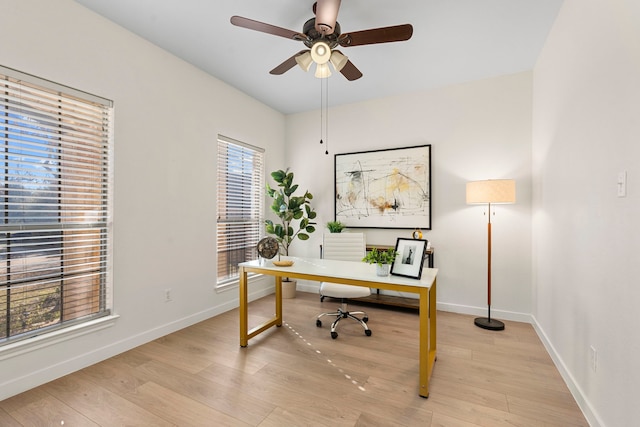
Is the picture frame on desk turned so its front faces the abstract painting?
no

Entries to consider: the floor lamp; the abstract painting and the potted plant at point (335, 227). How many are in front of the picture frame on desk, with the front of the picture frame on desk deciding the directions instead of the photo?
0

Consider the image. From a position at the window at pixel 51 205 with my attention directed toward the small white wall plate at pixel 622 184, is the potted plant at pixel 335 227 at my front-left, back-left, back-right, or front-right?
front-left

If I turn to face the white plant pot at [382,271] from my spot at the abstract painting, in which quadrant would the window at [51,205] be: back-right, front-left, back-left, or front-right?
front-right

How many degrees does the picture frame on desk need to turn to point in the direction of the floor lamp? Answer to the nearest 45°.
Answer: approximately 135° to its left

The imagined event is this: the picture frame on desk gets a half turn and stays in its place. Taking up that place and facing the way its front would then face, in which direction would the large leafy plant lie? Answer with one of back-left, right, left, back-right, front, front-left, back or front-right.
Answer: front-left

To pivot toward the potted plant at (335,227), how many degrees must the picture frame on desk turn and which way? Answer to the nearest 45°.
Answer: approximately 135° to its right

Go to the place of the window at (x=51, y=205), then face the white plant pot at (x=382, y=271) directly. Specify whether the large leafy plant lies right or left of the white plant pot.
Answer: left

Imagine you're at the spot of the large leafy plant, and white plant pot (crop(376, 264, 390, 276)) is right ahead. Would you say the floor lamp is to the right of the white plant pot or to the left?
left

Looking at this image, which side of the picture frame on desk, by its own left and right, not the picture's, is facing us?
front

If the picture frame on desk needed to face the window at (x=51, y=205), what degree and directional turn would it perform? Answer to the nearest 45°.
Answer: approximately 90° to its right

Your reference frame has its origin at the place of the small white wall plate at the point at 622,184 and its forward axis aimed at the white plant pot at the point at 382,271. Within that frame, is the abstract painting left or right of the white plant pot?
right

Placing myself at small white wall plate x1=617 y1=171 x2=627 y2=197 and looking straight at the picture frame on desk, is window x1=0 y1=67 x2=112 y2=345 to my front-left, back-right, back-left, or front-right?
front-left
